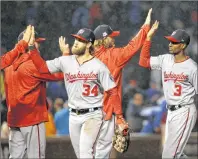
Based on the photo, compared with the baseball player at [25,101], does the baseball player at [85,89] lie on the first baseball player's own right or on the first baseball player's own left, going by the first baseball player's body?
on the first baseball player's own right

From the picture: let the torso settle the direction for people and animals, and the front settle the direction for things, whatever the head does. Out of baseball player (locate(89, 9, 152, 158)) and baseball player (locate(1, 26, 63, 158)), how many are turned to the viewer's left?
0

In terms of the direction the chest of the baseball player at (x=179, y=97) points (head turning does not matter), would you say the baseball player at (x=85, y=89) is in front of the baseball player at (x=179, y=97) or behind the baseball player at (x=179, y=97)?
in front

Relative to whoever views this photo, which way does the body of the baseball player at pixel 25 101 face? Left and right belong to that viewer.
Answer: facing away from the viewer and to the right of the viewer

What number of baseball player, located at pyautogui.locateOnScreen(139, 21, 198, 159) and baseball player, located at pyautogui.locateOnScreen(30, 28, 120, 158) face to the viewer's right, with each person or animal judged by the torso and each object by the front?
0

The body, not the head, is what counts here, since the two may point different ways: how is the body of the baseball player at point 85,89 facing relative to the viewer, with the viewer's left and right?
facing the viewer and to the left of the viewer

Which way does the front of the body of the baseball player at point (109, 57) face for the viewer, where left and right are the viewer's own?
facing away from the viewer and to the right of the viewer

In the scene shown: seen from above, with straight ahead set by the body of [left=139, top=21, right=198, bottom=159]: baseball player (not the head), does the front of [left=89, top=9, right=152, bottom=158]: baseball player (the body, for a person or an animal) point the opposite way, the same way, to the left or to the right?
the opposite way

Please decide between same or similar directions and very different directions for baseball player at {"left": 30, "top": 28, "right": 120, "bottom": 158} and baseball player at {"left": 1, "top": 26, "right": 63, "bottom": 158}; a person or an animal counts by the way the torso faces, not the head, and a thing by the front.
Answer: very different directions

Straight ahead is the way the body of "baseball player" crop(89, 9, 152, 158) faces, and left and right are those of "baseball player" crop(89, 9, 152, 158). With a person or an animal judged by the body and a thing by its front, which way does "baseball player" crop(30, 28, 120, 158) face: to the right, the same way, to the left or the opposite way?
the opposite way
